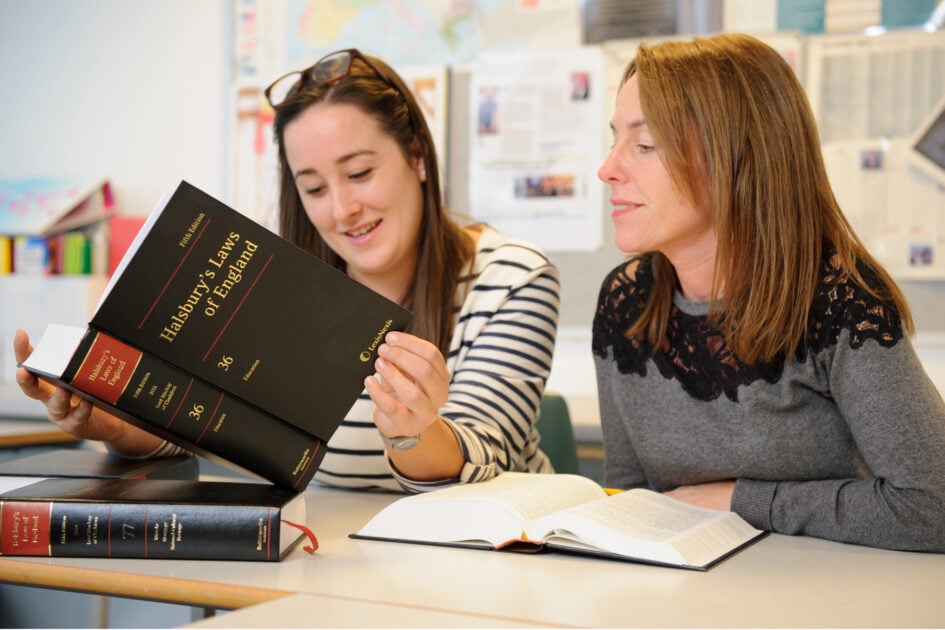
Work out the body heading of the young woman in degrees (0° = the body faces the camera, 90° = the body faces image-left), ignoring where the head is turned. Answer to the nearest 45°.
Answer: approximately 45°

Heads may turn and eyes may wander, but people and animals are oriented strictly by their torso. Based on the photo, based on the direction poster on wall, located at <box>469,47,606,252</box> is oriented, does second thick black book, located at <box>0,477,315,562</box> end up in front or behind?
in front

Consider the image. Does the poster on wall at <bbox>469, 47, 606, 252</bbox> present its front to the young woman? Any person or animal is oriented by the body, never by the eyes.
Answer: yes

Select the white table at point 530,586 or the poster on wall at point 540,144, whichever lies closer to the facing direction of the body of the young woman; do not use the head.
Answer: the white table

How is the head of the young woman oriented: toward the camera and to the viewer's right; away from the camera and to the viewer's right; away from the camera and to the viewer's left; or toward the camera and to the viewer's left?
toward the camera and to the viewer's left

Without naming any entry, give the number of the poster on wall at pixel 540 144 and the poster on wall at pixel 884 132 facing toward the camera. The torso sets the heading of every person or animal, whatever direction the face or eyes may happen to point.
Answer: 2

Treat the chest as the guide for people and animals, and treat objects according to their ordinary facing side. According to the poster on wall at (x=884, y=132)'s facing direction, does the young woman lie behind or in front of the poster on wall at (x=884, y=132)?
in front

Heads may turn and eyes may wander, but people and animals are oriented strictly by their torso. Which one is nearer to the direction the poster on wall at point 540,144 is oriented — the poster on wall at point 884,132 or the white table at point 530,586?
the white table

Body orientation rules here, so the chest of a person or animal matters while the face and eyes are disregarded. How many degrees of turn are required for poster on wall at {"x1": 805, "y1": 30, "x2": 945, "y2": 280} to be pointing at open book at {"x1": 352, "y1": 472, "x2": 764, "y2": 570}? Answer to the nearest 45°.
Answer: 0° — it already faces it

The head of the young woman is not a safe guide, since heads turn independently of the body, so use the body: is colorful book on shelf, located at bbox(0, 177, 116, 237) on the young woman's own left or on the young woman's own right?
on the young woman's own right

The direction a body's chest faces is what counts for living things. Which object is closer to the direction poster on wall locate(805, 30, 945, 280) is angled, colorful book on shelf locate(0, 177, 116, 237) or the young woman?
the young woman

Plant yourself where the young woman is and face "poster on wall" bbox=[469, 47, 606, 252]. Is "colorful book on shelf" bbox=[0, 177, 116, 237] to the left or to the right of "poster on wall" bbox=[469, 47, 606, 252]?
left

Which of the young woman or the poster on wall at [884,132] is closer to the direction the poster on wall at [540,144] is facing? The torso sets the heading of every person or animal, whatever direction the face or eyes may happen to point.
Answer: the young woman
